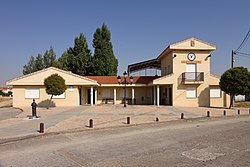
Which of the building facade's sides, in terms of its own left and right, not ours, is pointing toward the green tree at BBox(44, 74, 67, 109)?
right

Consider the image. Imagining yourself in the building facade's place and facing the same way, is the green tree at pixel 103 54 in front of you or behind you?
behind

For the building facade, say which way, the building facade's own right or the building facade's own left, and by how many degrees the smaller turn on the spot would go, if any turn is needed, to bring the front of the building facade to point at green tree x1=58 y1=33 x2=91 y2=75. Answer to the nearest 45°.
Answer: approximately 135° to the building facade's own right

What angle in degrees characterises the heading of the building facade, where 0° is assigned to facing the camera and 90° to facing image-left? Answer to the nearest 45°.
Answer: approximately 0°
